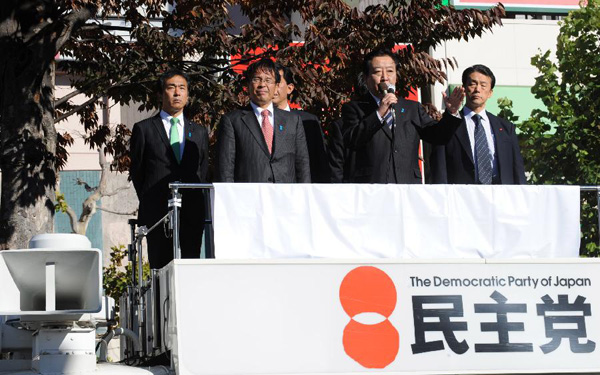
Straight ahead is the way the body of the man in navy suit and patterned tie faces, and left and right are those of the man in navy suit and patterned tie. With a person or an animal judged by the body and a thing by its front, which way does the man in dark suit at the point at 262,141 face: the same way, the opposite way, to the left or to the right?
the same way

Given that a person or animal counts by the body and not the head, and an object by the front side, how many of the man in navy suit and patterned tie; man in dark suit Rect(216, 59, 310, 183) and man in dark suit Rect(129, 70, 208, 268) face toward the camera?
3

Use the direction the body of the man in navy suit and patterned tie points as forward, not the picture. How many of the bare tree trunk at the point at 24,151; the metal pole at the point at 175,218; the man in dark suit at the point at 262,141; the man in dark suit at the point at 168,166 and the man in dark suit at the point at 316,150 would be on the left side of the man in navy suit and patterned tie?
0

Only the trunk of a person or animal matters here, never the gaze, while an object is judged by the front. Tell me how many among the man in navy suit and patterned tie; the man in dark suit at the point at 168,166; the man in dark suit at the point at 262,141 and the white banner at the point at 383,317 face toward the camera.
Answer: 4

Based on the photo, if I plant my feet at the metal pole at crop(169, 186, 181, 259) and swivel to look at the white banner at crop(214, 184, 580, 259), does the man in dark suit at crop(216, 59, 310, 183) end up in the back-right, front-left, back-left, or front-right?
front-left

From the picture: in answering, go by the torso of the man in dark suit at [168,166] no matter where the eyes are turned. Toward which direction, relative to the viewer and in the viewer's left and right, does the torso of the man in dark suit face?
facing the viewer

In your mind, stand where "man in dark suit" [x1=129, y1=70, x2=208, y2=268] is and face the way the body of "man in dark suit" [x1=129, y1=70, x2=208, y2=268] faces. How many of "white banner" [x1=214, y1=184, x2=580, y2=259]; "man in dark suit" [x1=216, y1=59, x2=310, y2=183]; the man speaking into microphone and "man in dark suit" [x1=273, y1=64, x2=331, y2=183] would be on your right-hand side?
0

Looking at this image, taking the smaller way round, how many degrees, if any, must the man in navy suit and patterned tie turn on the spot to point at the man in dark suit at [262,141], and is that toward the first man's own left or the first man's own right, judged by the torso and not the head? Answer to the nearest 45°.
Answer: approximately 90° to the first man's own right

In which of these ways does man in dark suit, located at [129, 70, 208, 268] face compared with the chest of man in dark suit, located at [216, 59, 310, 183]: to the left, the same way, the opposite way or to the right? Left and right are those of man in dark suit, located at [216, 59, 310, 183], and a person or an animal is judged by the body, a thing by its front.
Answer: the same way

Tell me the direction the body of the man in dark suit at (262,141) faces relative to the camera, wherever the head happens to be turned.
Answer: toward the camera

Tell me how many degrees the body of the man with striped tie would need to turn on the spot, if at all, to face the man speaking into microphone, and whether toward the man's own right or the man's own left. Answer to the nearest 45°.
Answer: approximately 90° to the man's own right

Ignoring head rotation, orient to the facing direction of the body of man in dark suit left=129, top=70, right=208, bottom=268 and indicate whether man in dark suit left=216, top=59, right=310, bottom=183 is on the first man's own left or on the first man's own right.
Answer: on the first man's own left

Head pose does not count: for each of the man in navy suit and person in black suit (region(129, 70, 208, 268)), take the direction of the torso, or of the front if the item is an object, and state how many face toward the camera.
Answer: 2

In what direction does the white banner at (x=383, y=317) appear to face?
toward the camera

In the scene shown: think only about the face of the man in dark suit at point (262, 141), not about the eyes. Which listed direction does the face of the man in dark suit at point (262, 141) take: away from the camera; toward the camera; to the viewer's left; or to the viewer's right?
toward the camera

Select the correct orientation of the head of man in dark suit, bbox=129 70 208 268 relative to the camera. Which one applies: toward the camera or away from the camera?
toward the camera
